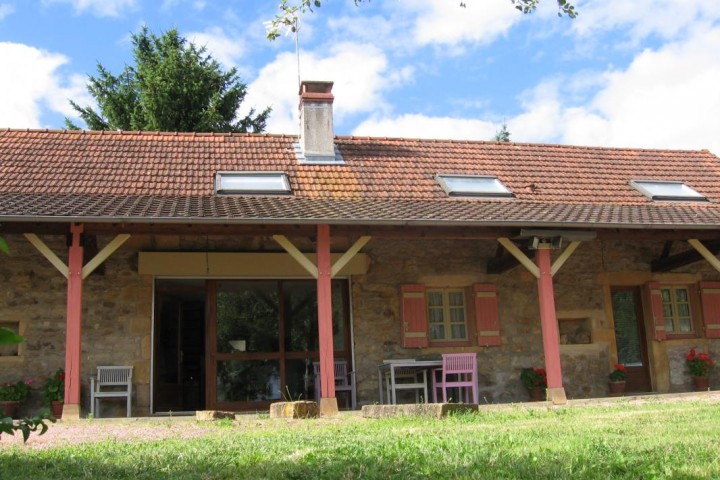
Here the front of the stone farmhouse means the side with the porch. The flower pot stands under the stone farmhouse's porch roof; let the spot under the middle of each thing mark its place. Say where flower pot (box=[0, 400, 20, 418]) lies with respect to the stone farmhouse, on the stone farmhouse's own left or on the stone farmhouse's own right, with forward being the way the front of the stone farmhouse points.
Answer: on the stone farmhouse's own right

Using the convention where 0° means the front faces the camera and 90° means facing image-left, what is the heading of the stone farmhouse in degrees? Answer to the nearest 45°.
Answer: approximately 0°
